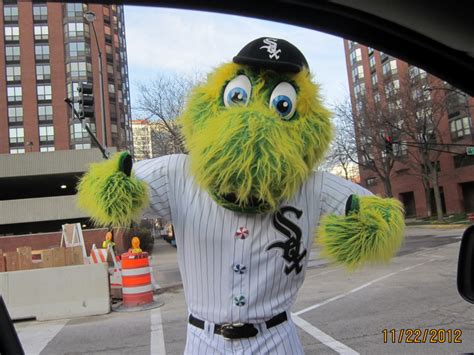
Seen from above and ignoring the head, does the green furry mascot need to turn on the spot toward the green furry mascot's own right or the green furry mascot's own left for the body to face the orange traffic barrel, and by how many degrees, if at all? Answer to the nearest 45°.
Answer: approximately 180°

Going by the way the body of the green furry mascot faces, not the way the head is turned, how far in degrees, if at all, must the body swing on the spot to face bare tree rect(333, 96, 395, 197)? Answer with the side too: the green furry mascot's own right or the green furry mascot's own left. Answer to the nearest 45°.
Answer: approximately 180°

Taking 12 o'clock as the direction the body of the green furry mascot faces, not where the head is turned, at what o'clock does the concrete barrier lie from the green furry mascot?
The concrete barrier is roughly at 5 o'clock from the green furry mascot.

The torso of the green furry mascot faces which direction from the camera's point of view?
toward the camera

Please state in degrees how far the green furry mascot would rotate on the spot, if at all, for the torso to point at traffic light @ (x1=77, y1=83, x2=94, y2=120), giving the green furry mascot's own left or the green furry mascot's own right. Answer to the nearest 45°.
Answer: approximately 180°
